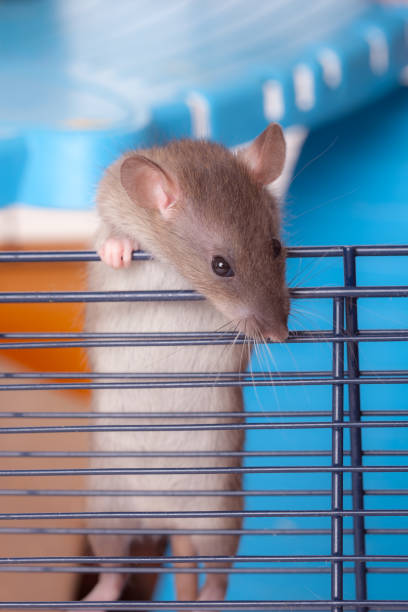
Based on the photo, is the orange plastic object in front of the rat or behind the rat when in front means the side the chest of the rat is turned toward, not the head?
behind

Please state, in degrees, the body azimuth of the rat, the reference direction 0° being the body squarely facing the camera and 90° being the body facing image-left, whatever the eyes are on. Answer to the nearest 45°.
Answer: approximately 315°
